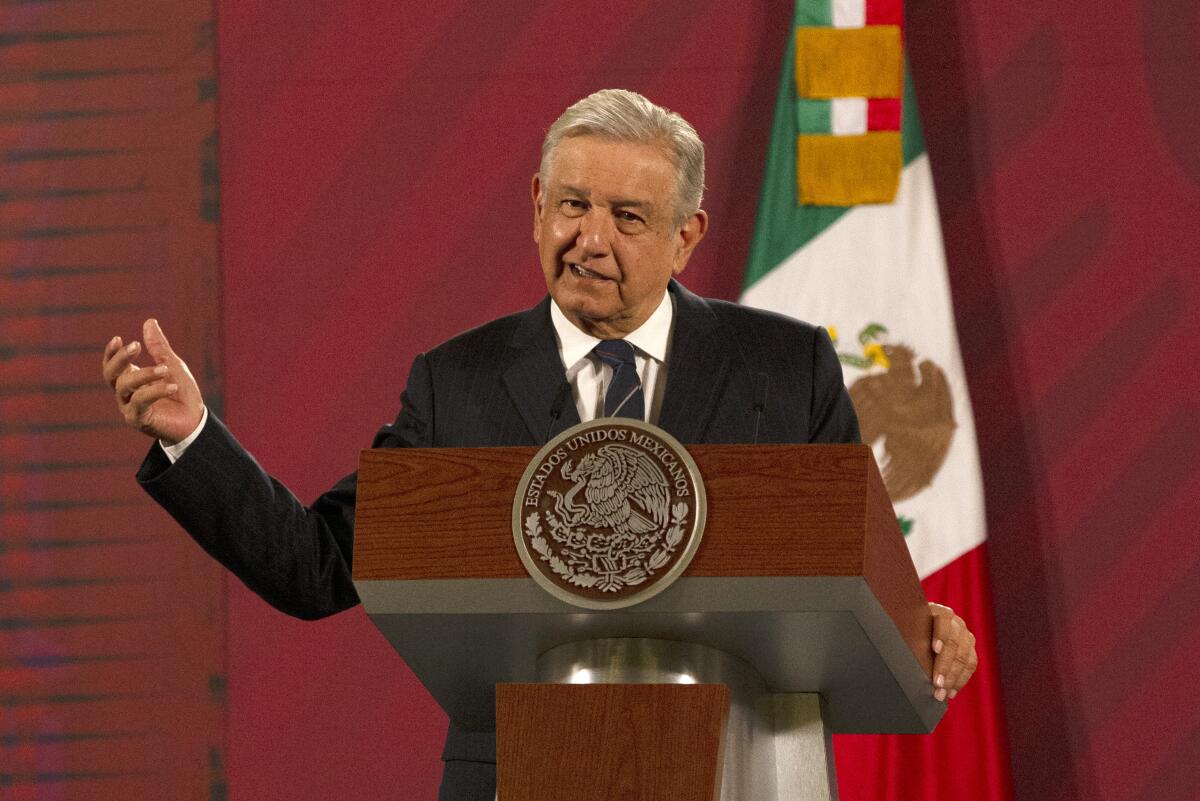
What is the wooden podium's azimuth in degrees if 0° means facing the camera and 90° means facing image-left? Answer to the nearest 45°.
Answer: approximately 0°

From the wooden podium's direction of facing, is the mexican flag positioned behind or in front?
behind

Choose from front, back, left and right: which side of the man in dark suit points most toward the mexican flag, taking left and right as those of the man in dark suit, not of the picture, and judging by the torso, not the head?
back

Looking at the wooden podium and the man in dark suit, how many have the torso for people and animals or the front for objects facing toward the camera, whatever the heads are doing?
2

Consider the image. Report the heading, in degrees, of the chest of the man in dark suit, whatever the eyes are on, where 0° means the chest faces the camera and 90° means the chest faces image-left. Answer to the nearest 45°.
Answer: approximately 0°
